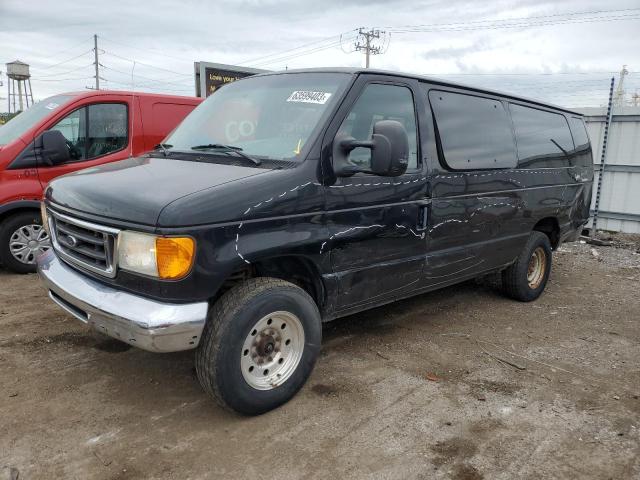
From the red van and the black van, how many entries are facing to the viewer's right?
0

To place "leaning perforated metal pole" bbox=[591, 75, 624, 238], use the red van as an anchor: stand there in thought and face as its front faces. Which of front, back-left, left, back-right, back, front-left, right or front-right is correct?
back-left

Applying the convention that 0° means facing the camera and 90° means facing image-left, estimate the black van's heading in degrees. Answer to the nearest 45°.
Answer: approximately 45°

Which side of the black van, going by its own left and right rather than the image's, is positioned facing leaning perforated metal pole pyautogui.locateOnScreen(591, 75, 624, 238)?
back

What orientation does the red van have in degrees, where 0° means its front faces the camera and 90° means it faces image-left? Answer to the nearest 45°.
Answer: approximately 45°

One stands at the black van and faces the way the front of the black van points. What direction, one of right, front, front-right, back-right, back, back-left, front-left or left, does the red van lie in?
right
